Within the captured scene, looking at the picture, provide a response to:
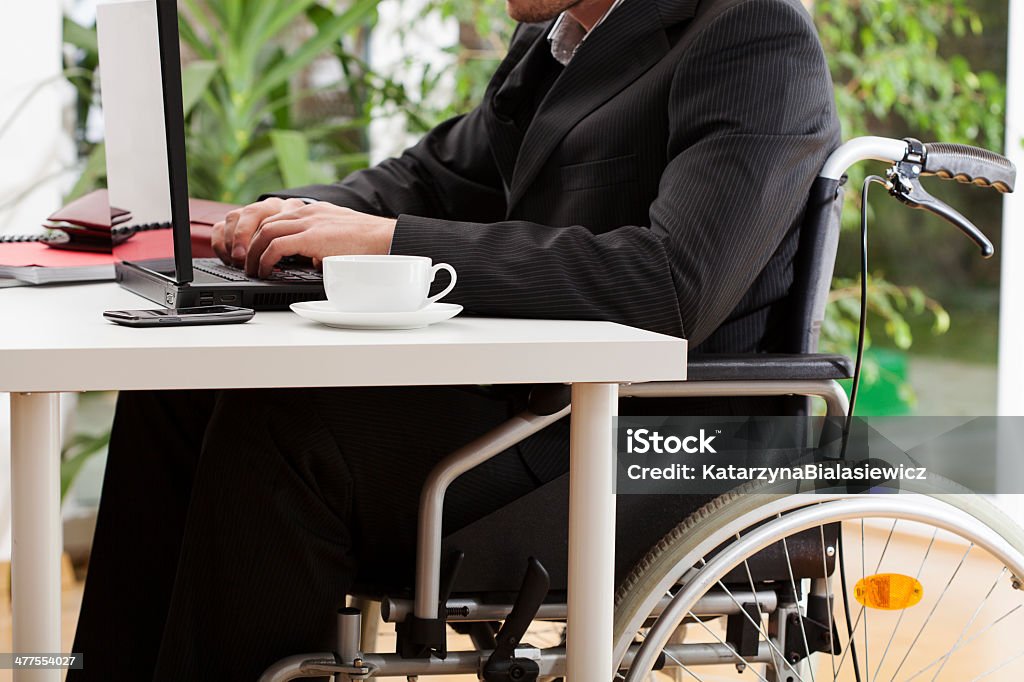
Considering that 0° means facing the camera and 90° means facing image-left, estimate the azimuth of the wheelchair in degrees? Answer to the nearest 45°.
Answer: approximately 90°

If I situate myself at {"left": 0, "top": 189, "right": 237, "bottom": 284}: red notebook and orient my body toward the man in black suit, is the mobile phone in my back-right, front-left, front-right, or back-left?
front-right

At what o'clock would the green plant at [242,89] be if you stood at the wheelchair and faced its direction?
The green plant is roughly at 2 o'clock from the wheelchair.

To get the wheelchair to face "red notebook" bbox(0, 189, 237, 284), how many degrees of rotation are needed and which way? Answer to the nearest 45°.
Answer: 0° — it already faces it

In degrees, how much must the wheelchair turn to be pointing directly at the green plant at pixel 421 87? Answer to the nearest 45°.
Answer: approximately 90° to its right
